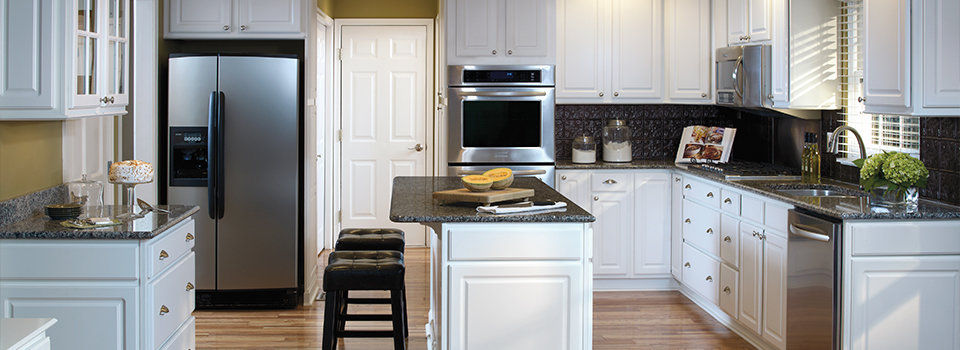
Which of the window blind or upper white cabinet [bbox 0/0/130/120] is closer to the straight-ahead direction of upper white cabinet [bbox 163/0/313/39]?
the upper white cabinet

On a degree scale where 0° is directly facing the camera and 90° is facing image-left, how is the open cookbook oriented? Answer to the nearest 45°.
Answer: approximately 0°

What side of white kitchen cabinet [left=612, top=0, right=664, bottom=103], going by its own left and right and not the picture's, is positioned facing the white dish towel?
front

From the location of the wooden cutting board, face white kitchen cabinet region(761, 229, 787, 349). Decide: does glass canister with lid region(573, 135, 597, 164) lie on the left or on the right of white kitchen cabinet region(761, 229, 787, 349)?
left

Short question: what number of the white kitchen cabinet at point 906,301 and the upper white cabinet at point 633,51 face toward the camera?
2
